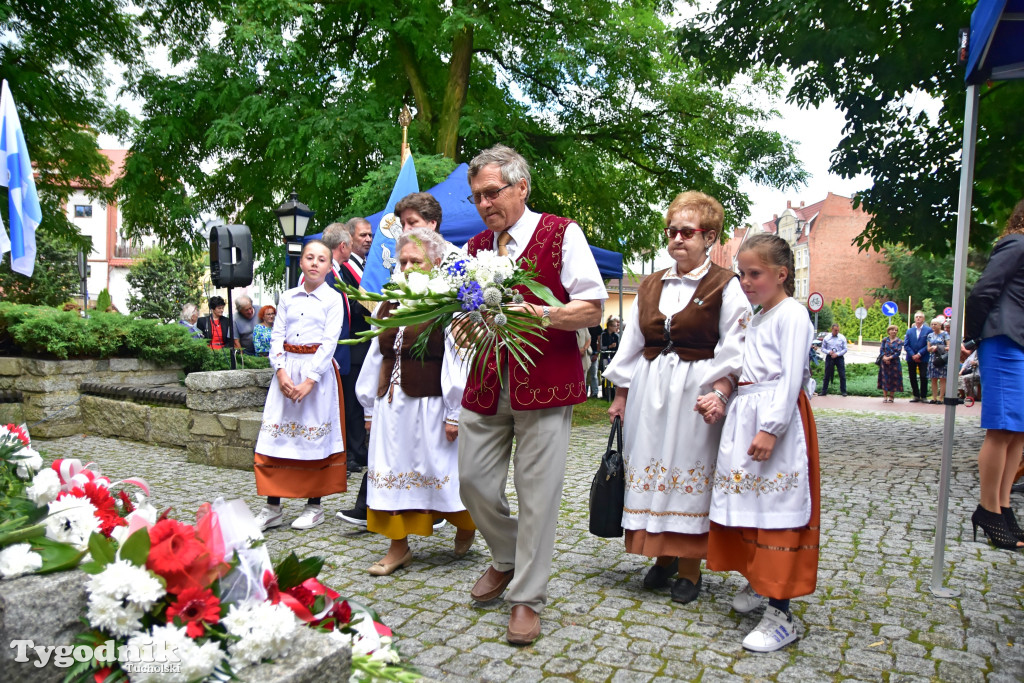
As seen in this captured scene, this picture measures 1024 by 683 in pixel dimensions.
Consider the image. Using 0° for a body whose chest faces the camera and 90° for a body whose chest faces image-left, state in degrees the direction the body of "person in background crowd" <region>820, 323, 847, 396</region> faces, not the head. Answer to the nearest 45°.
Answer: approximately 0°

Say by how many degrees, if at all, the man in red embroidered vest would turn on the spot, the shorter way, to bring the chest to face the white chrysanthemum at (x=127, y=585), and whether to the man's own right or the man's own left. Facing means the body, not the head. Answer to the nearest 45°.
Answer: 0° — they already face it

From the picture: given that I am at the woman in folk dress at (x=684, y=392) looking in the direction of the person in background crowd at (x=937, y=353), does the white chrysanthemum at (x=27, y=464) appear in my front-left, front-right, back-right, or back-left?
back-left

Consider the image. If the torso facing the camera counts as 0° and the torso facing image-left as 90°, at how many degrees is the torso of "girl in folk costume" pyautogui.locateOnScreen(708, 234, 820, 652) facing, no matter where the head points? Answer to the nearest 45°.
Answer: approximately 45°
